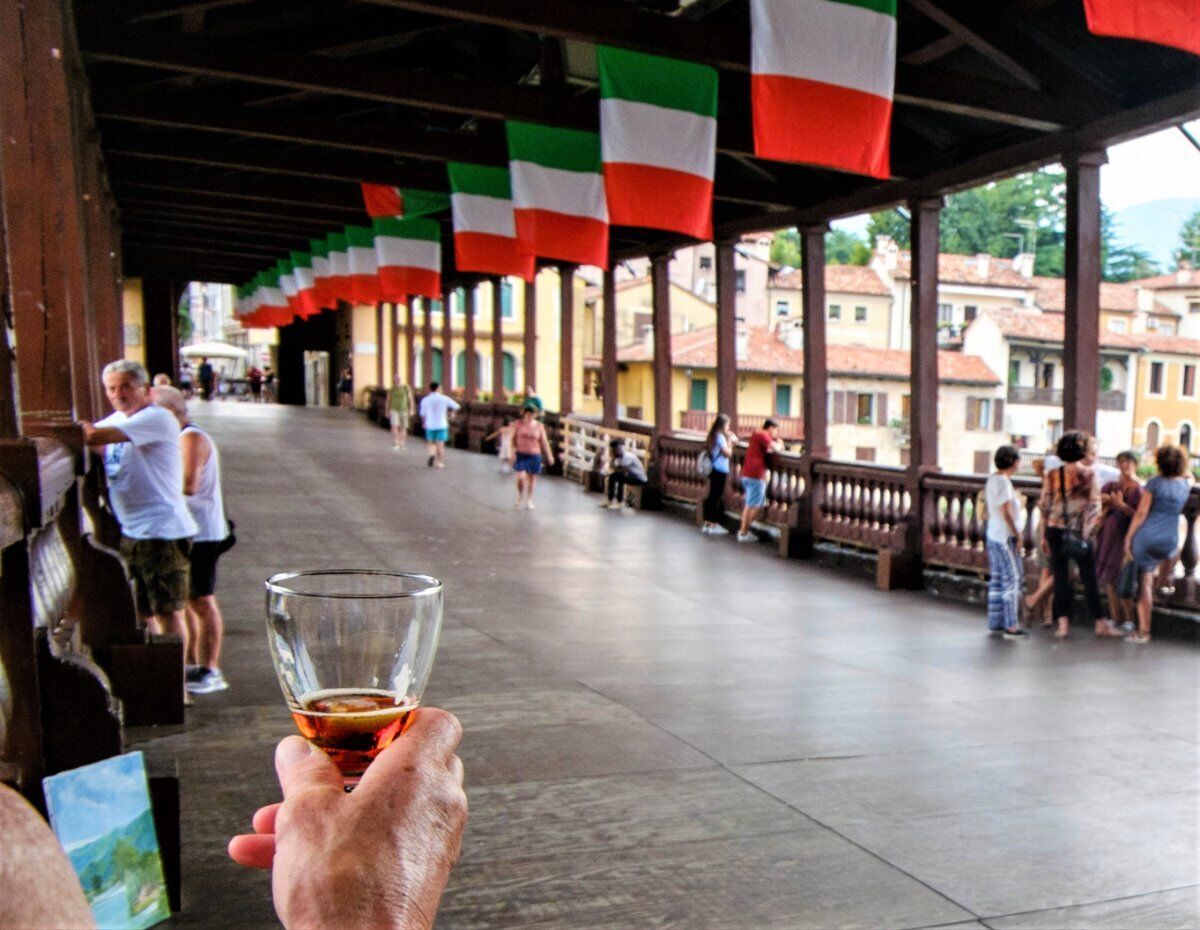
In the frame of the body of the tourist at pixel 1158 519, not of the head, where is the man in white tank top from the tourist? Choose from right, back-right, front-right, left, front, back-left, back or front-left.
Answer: left

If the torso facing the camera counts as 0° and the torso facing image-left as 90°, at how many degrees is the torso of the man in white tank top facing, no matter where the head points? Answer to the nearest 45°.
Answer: approximately 90°

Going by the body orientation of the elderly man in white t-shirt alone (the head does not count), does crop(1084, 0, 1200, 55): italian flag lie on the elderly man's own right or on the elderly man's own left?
on the elderly man's own left

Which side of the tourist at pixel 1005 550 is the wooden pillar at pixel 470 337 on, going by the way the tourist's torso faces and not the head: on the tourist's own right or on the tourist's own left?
on the tourist's own left

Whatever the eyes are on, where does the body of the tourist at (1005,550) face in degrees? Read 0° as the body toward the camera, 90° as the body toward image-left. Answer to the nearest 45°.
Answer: approximately 270°

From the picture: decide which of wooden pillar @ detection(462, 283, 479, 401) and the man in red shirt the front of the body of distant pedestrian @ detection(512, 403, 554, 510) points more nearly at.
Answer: the man in red shirt

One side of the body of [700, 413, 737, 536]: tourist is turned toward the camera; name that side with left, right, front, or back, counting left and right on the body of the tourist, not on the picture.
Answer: right

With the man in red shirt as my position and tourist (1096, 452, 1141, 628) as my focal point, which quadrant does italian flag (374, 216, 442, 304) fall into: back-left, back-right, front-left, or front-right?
back-right

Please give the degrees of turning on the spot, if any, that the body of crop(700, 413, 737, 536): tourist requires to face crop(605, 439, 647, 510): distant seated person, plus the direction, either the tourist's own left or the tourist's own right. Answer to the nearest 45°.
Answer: approximately 135° to the tourist's own left
